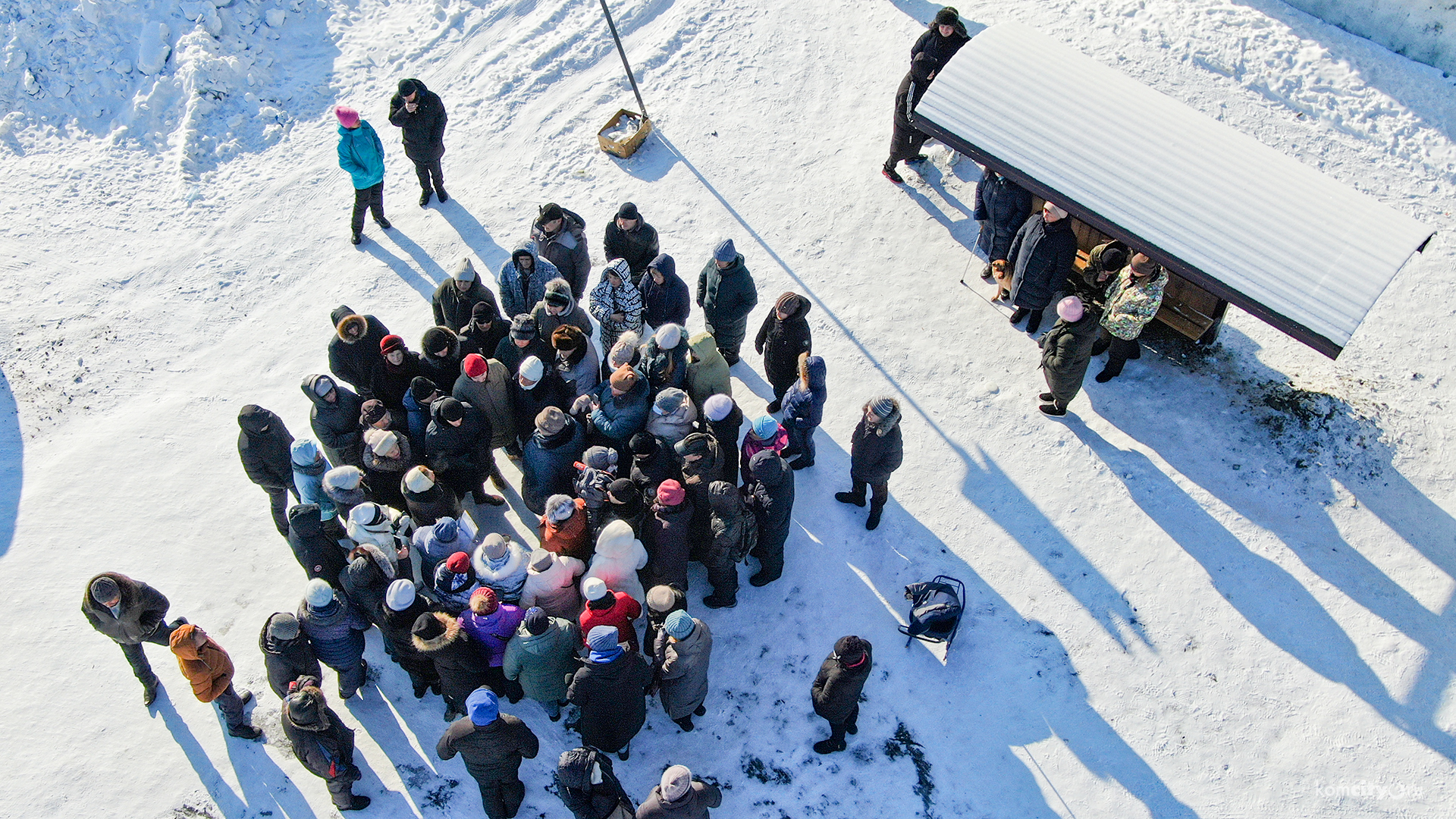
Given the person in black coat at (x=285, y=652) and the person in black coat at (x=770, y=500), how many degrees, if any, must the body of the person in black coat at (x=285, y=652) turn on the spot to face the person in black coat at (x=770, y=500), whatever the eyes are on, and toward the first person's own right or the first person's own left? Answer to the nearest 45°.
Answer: approximately 45° to the first person's own right

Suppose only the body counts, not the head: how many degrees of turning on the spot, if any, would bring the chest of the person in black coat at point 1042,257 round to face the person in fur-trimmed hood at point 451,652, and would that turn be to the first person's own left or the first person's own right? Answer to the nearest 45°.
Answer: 0° — they already face them

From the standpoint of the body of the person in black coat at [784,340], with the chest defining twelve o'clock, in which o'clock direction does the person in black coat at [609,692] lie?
the person in black coat at [609,692] is roughly at 11 o'clock from the person in black coat at [784,340].

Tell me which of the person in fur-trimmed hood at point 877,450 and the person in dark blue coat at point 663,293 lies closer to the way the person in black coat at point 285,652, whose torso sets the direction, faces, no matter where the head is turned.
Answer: the person in dark blue coat

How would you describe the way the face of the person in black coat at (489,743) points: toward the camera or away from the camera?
away from the camera

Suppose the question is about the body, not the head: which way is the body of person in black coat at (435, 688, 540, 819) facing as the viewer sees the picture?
away from the camera

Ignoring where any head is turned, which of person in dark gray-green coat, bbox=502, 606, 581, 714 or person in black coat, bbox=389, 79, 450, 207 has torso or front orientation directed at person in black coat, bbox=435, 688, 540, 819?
person in black coat, bbox=389, 79, 450, 207

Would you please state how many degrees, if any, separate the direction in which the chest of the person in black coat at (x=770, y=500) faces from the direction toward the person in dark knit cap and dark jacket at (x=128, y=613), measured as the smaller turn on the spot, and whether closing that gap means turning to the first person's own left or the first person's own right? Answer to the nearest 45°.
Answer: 0° — they already face them

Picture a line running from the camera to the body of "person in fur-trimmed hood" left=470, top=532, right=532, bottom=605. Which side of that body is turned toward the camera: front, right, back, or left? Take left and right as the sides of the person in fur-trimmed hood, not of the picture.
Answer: back

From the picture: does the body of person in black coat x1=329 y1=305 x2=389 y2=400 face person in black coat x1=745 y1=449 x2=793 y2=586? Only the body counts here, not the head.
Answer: yes

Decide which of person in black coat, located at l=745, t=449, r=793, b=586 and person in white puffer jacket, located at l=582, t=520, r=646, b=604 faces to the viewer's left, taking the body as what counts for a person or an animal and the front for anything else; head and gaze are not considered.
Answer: the person in black coat
